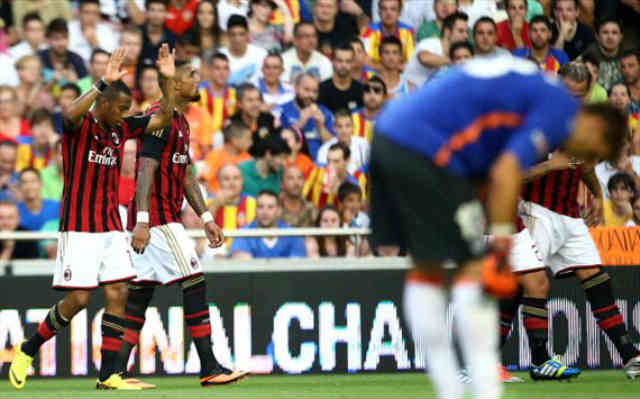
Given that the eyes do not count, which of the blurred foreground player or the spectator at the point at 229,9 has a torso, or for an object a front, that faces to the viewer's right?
the blurred foreground player

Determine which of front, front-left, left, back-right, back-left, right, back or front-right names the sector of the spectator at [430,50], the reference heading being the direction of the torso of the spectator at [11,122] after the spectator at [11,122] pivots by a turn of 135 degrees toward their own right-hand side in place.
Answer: back-right

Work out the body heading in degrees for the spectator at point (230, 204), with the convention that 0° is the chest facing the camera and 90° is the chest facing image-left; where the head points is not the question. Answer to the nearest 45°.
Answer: approximately 0°

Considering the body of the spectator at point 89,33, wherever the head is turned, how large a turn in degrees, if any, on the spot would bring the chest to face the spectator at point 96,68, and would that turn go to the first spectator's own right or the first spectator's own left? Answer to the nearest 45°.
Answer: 0° — they already face them
